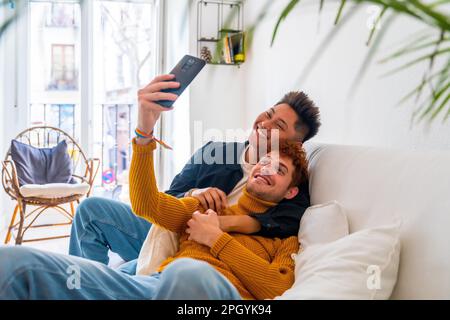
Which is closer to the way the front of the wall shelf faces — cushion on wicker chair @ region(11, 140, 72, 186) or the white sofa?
the white sofa

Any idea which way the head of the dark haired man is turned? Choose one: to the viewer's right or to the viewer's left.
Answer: to the viewer's left

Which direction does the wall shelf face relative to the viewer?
toward the camera

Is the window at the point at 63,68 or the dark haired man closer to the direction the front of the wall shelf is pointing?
the dark haired man

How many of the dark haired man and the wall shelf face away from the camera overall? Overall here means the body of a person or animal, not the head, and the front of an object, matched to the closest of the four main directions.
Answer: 0

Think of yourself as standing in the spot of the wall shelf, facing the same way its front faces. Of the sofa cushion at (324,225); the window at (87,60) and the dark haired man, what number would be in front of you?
2

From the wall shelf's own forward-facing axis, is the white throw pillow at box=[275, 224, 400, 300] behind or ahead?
ahead

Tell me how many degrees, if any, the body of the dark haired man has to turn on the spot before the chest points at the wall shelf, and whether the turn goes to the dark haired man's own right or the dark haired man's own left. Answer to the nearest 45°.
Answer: approximately 135° to the dark haired man's own right

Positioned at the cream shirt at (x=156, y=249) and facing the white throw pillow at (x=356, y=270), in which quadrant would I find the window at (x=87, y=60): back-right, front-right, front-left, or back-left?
back-left

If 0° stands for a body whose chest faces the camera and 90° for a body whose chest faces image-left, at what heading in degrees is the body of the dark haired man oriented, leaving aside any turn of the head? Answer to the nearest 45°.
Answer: approximately 45°

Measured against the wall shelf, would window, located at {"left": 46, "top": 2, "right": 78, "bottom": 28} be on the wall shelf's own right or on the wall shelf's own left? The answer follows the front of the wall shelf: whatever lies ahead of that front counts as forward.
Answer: on the wall shelf's own right

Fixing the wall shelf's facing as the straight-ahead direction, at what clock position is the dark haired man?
The dark haired man is roughly at 12 o'clock from the wall shelf.

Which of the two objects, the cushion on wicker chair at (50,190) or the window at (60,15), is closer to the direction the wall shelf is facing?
the cushion on wicker chair
